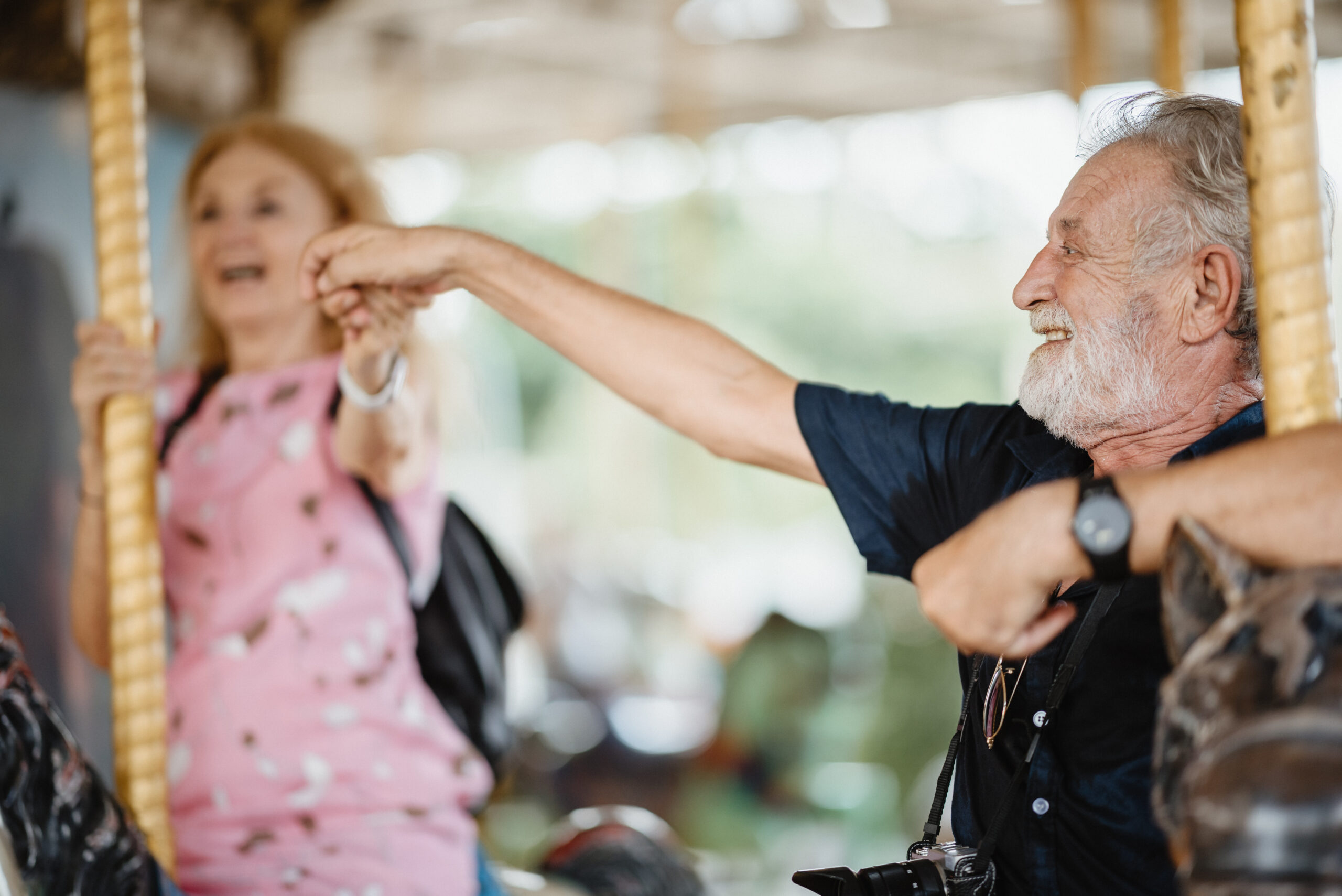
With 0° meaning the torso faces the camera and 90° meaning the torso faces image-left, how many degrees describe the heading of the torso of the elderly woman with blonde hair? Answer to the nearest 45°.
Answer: approximately 45°

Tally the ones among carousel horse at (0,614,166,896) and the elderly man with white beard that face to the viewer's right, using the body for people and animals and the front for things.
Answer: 0

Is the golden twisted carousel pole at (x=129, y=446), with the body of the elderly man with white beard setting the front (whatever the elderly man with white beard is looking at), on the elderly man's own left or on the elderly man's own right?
on the elderly man's own right

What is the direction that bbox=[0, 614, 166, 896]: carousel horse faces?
to the viewer's left

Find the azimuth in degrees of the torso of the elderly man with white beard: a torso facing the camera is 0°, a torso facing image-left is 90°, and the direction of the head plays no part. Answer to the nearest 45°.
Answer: approximately 45°

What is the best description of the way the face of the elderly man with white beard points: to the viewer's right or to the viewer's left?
to the viewer's left
